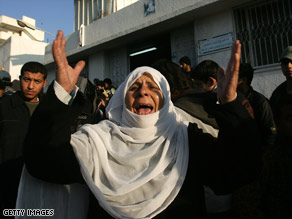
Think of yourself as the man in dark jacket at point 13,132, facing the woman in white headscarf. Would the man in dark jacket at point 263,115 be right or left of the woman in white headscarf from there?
left

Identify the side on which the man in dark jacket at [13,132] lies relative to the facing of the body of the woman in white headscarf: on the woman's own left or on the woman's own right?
on the woman's own right

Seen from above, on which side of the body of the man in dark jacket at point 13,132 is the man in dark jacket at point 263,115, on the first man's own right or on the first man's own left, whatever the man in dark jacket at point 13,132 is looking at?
on the first man's own left

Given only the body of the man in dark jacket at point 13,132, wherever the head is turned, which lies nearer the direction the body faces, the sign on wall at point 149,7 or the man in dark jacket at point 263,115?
the man in dark jacket

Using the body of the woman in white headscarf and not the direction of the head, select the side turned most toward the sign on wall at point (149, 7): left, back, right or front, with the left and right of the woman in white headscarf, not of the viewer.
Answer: back

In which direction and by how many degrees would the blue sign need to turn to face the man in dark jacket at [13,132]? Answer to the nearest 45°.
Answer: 0° — it already faces them

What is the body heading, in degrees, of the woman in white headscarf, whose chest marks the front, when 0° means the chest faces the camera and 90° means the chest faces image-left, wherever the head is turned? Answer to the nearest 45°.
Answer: approximately 0°

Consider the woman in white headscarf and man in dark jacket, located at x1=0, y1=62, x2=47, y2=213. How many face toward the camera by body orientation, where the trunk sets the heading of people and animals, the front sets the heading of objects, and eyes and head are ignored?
2

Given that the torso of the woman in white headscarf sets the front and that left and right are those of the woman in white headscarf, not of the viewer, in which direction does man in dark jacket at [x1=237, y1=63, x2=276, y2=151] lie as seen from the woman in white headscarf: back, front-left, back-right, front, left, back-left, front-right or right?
back-left
